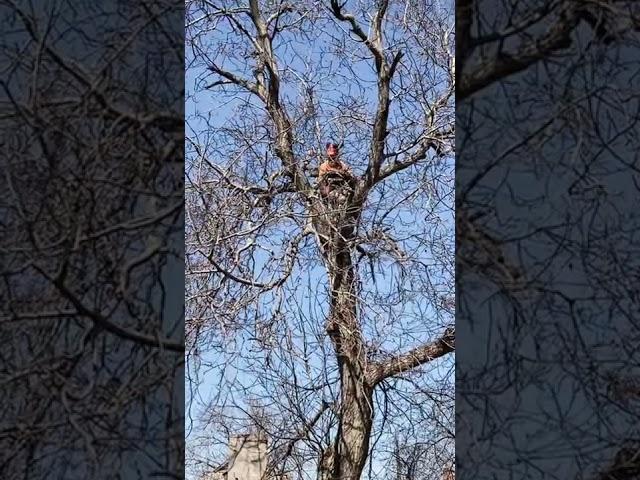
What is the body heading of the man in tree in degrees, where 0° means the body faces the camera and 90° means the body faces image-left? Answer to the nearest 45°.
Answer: approximately 0°
